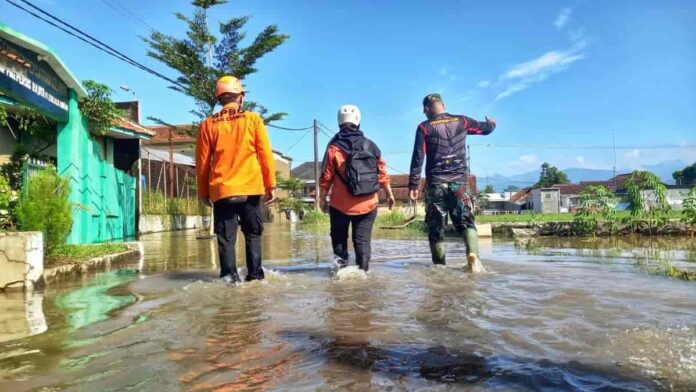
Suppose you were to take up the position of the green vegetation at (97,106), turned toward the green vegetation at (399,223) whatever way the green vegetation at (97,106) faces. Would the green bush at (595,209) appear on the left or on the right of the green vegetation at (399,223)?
right

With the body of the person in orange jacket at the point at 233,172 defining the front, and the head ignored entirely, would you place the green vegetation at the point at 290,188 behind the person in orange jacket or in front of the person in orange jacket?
in front

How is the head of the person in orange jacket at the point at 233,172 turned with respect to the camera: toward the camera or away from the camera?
away from the camera

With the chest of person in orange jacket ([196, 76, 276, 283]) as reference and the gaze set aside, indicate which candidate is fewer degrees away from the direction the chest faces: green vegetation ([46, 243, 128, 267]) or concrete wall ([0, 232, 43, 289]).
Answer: the green vegetation

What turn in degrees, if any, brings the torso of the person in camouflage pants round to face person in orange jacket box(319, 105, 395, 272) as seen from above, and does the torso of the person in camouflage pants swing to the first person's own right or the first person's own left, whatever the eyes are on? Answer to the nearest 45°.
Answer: approximately 135° to the first person's own left

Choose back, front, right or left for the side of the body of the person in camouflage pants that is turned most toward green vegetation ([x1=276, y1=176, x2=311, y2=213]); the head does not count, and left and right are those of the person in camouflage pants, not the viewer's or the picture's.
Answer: front

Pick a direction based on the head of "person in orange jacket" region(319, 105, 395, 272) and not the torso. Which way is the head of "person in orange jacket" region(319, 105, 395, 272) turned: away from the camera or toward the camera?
away from the camera

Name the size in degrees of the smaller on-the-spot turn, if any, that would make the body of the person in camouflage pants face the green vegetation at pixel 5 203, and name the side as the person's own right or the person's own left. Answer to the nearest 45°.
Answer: approximately 90° to the person's own left

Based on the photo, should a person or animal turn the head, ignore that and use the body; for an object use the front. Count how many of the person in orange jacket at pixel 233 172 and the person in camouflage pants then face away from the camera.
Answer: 2

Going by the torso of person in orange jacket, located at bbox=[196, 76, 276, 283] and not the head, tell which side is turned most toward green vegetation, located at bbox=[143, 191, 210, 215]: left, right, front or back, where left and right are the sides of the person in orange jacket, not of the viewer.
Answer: front

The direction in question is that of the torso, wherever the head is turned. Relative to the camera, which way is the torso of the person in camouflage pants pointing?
away from the camera

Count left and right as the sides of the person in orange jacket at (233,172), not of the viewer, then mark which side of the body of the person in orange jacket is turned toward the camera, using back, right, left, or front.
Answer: back

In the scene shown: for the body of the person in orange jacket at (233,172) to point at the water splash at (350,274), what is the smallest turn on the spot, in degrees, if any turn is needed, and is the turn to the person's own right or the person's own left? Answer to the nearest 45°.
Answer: approximately 90° to the person's own right
